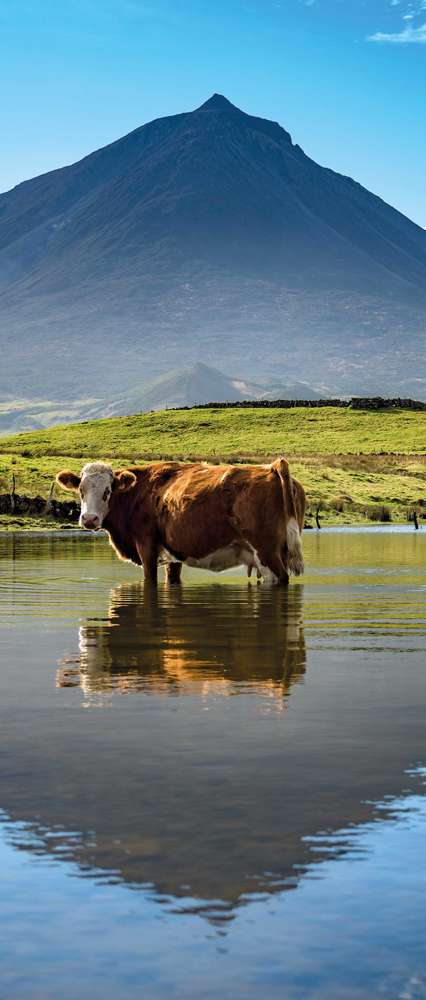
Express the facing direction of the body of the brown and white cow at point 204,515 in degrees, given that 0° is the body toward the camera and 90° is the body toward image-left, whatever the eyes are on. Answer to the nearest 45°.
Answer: approximately 90°
